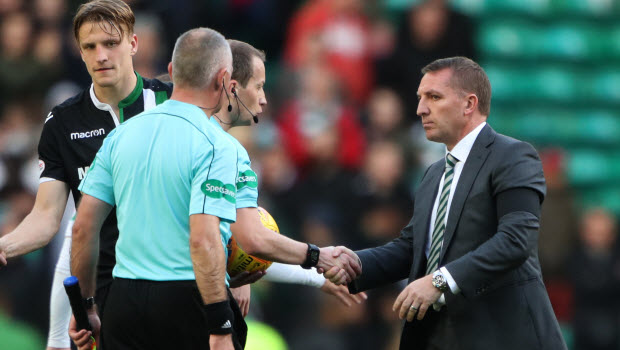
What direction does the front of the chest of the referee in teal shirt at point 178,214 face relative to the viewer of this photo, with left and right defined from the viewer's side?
facing away from the viewer and to the right of the viewer

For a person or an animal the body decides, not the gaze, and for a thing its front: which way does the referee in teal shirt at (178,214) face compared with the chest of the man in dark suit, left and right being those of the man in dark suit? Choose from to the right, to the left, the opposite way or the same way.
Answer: the opposite way

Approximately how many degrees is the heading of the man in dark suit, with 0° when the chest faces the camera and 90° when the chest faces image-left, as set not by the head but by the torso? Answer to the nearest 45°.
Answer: approximately 45°

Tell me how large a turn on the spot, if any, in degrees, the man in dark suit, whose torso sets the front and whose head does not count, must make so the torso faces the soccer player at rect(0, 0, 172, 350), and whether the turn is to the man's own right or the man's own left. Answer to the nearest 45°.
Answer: approximately 45° to the man's own right

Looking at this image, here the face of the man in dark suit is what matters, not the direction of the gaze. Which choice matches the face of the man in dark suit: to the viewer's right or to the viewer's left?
to the viewer's left

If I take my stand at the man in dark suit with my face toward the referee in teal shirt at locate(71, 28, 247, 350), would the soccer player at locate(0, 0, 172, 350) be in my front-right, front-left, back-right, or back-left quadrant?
front-right

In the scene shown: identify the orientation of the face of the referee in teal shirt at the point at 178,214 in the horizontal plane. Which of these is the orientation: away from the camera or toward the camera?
away from the camera

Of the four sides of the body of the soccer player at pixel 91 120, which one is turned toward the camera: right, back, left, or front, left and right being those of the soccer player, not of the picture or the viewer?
front

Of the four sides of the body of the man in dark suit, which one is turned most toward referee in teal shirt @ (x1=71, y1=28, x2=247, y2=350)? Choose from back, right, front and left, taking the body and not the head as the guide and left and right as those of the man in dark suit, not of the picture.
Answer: front

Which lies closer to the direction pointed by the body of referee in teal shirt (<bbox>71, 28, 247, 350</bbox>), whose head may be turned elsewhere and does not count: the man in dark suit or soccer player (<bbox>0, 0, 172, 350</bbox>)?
the man in dark suit

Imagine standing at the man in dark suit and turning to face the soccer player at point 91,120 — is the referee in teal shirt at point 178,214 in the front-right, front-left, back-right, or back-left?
front-left

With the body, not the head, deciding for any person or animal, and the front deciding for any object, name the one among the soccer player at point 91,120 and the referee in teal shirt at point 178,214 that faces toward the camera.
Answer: the soccer player

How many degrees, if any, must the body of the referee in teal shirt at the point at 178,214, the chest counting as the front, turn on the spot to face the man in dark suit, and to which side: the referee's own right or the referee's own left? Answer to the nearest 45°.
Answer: approximately 45° to the referee's own right

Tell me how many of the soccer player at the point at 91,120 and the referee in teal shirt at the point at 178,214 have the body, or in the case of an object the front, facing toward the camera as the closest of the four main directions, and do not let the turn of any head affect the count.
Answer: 1

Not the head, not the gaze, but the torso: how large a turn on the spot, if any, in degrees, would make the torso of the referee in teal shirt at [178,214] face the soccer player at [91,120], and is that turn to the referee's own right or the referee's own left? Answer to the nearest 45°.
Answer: approximately 90° to the referee's own left
